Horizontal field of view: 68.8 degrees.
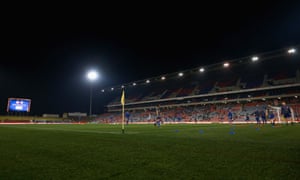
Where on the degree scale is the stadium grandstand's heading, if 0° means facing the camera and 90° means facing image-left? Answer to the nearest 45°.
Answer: approximately 45°

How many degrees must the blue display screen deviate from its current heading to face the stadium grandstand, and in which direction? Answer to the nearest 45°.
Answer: approximately 45° to its left

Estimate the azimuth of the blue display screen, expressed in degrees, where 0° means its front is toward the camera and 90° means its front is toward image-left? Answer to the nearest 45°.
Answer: approximately 0°

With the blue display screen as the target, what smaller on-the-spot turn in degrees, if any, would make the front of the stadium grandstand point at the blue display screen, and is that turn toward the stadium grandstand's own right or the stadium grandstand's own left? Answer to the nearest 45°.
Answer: approximately 45° to the stadium grandstand's own right

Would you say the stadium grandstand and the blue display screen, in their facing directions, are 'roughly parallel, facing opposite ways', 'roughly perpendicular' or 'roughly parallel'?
roughly perpendicular
